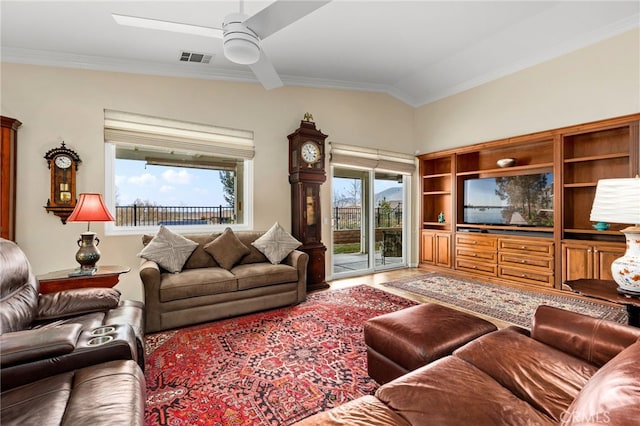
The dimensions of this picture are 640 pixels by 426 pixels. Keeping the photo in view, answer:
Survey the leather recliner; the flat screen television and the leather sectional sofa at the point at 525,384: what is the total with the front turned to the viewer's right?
1

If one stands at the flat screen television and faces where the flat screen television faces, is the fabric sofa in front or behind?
in front

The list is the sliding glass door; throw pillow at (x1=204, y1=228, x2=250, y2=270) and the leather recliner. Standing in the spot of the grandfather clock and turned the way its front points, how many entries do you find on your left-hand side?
1

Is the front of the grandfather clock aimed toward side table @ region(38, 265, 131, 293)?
no

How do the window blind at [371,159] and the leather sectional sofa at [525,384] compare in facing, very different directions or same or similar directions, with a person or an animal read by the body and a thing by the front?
very different directions

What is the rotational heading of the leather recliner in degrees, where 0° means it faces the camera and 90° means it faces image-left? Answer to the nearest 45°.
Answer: approximately 270°

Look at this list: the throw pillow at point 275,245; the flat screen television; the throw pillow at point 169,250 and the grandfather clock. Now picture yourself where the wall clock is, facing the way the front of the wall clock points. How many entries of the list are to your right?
0

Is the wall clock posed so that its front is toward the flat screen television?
no

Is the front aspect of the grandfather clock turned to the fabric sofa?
no

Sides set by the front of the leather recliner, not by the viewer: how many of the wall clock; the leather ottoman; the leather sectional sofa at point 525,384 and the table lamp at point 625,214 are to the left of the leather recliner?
1

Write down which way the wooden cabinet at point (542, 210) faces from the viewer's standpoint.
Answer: facing the viewer and to the left of the viewer

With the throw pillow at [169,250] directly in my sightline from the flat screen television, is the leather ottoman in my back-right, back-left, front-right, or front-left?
front-left

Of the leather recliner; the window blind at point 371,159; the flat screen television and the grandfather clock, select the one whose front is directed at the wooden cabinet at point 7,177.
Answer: the flat screen television

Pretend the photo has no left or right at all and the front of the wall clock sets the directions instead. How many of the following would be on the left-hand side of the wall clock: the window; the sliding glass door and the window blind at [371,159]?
3

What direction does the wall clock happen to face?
toward the camera
